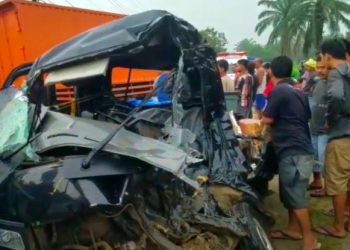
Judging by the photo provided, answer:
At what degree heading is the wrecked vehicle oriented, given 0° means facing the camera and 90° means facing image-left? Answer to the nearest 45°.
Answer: approximately 45°

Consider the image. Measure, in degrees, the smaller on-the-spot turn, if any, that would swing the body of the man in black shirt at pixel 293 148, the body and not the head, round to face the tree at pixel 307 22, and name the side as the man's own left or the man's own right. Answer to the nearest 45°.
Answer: approximately 45° to the man's own right

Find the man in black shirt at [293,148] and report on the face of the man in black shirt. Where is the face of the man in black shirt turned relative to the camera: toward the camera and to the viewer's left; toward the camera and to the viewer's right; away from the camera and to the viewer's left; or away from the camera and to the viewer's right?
away from the camera and to the viewer's left

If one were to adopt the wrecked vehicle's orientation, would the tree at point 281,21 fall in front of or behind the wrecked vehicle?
behind

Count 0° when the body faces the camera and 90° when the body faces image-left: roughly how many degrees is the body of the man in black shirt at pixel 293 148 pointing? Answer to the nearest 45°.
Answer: approximately 135°

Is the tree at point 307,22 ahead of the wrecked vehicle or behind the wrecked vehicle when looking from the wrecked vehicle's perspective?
behind
